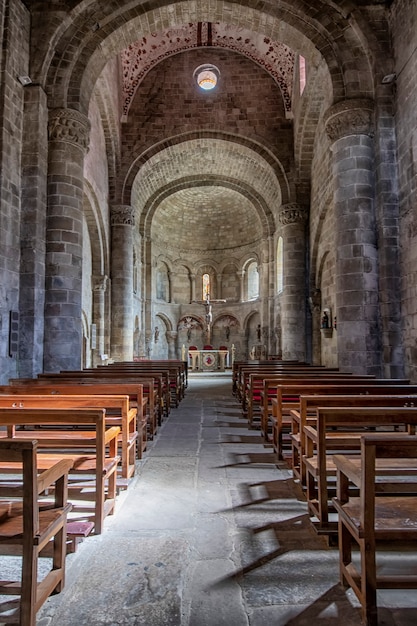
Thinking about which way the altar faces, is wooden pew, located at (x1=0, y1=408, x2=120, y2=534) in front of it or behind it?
in front

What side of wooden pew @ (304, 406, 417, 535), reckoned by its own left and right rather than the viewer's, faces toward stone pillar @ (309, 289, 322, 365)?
front

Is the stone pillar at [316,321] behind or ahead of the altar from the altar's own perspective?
ahead

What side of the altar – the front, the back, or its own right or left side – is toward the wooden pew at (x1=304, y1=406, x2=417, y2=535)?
front

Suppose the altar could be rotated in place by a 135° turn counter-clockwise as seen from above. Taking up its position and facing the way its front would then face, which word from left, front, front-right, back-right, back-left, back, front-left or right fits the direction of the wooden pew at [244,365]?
back-right

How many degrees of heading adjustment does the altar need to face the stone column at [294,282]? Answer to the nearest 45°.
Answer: approximately 45° to its left

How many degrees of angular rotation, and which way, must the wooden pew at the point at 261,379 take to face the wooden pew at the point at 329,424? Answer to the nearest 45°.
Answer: approximately 180°

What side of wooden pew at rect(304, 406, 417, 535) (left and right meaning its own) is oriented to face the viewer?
back

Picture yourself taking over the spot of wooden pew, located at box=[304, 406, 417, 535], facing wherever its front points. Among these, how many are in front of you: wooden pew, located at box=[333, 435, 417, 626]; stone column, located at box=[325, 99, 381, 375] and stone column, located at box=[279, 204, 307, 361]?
2

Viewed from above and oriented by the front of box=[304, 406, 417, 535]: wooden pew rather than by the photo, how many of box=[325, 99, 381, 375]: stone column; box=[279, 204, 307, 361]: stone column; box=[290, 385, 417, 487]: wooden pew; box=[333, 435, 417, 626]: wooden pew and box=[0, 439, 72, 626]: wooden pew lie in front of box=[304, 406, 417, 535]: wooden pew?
3

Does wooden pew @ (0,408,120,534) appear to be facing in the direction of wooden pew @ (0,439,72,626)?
no

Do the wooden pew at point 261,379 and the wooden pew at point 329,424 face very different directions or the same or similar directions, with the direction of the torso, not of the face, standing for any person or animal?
same or similar directions

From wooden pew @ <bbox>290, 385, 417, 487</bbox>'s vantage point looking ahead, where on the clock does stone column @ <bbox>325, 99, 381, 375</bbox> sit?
The stone column is roughly at 12 o'clock from the wooden pew.

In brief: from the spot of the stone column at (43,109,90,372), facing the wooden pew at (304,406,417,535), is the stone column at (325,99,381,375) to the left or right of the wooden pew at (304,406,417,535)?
left

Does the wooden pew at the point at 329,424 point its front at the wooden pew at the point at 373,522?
no

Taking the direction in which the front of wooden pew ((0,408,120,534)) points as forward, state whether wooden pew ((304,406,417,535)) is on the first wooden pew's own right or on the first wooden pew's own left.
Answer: on the first wooden pew's own right

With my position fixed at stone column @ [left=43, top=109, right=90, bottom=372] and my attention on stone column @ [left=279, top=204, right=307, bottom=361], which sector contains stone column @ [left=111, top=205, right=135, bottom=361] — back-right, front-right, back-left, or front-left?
front-left

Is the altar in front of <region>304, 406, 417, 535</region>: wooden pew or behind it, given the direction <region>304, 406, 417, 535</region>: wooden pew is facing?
in front

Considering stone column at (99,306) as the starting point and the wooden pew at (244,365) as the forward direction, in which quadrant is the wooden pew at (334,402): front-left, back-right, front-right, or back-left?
front-right

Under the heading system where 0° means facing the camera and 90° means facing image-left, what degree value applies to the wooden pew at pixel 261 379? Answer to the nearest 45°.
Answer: approximately 180°

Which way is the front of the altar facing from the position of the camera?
facing the viewer

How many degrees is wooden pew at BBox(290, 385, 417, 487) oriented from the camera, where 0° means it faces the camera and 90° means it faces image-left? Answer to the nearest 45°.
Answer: approximately 180°

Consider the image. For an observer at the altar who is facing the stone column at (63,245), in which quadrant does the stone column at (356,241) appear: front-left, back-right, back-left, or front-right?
front-left

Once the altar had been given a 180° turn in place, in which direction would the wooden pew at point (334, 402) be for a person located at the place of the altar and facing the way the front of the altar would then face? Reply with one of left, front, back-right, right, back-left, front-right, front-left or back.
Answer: back

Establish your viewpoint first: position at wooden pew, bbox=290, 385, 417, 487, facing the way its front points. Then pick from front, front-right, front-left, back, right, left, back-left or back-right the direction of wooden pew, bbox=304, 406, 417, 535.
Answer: back

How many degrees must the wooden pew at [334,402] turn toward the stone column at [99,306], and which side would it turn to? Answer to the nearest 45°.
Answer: approximately 45° to its left

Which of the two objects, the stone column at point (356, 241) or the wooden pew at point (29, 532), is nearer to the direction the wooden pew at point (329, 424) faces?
the stone column
